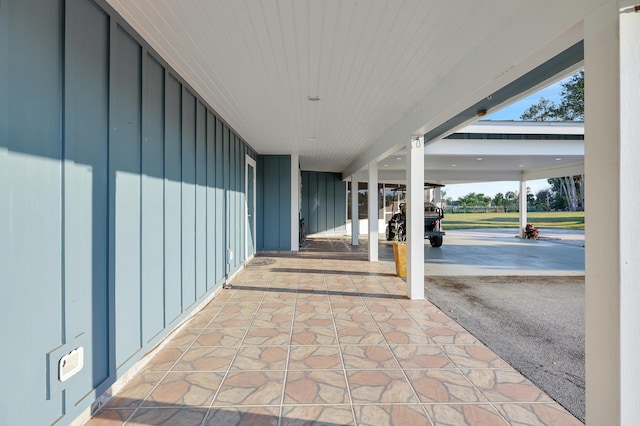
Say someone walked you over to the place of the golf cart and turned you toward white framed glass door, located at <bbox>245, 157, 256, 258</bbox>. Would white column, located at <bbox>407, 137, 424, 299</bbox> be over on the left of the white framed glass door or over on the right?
left

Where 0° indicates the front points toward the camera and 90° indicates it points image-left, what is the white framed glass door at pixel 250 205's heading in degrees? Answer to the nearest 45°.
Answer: approximately 270°

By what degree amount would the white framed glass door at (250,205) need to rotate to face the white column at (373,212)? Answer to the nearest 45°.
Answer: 0° — it already faces it

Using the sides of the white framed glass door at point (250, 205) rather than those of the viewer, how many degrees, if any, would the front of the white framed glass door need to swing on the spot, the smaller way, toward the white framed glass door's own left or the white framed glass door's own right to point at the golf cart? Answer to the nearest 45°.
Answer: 0° — it already faces it

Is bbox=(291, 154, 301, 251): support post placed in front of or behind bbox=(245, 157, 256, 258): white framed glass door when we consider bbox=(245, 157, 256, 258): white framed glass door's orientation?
in front

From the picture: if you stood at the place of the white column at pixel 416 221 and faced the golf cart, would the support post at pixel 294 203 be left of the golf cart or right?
left
